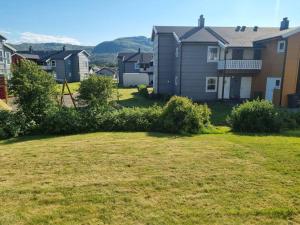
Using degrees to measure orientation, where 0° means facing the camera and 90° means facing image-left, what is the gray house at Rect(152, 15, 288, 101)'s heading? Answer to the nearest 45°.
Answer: approximately 0°

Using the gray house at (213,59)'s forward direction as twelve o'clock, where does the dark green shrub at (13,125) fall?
The dark green shrub is roughly at 1 o'clock from the gray house.

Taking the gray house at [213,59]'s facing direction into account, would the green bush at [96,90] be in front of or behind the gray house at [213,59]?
in front

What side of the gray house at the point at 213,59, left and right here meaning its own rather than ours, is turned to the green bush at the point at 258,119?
front

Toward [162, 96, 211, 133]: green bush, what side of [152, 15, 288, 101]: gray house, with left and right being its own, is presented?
front

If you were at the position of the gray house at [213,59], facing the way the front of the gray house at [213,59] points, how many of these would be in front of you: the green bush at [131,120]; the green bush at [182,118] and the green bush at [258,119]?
3

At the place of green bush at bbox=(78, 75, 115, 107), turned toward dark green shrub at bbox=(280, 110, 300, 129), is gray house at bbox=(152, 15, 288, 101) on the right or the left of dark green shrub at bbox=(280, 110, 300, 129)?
left
